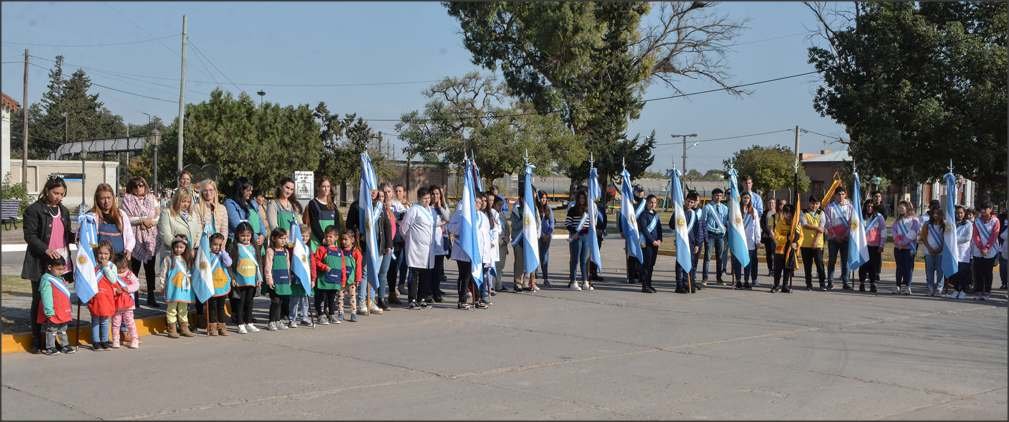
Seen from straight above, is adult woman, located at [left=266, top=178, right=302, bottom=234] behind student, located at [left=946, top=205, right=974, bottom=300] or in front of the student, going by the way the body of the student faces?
in front

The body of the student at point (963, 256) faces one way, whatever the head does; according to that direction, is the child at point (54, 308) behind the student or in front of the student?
in front

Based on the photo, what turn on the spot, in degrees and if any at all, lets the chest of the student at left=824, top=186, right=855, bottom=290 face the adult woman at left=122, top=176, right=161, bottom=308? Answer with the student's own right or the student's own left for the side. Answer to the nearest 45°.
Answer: approximately 45° to the student's own right

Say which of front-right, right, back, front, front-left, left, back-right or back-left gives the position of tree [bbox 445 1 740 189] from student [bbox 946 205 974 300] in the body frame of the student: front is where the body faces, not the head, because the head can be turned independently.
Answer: right

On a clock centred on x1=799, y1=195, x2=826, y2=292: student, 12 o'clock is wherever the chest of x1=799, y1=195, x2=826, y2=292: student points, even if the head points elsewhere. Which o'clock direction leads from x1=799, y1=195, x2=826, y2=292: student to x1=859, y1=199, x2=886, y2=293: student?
x1=859, y1=199, x2=886, y2=293: student is roughly at 8 o'clock from x1=799, y1=195, x2=826, y2=292: student.

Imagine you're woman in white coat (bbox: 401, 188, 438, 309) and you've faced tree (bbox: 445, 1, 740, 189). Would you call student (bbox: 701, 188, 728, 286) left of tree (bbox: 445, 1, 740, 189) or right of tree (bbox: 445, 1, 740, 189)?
right

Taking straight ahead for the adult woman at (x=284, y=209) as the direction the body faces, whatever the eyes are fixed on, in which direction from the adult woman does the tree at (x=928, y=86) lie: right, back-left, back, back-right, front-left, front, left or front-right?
left

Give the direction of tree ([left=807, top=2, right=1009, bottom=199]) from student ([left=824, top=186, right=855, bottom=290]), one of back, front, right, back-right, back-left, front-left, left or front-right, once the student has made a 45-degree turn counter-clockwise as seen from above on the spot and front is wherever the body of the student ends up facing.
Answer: back-left

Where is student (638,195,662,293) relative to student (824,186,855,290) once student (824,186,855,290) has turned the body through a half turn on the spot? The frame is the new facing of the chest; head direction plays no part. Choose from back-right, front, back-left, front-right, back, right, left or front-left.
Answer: back-left

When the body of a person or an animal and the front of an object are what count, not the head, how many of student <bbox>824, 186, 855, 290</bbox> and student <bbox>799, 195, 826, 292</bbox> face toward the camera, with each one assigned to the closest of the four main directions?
2

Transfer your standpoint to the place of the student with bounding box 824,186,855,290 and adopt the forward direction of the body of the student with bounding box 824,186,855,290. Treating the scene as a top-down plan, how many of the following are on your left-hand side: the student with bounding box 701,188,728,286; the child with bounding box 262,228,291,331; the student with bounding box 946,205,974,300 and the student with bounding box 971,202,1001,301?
2

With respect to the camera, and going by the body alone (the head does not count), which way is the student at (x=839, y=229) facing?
toward the camera

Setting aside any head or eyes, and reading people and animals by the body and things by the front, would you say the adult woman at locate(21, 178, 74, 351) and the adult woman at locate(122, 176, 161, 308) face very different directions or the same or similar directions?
same or similar directions

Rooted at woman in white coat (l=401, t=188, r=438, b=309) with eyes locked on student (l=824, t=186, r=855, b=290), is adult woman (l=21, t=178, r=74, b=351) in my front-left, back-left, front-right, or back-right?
back-right

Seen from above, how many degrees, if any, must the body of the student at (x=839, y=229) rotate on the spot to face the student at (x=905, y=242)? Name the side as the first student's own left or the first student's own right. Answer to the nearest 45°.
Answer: approximately 90° to the first student's own left

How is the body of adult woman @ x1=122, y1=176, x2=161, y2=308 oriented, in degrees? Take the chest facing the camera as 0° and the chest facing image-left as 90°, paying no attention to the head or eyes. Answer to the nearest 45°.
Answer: approximately 315°

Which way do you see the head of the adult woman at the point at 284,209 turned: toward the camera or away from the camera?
toward the camera

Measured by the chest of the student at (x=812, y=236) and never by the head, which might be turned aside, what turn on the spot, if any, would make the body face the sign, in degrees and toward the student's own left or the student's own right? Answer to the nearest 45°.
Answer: approximately 135° to the student's own right
